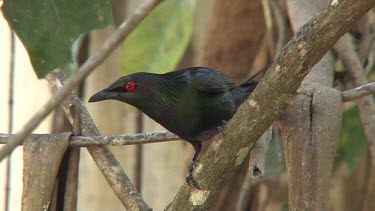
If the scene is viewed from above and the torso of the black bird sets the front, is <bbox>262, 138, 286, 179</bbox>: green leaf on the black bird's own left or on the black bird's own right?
on the black bird's own right

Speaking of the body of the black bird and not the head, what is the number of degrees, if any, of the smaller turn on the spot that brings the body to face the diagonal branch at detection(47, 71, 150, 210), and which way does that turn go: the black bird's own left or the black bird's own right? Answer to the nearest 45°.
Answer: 0° — it already faces it

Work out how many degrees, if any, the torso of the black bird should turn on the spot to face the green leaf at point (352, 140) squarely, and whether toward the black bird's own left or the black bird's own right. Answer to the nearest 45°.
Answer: approximately 135° to the black bird's own right

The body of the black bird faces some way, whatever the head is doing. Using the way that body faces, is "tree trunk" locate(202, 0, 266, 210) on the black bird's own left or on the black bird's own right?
on the black bird's own right

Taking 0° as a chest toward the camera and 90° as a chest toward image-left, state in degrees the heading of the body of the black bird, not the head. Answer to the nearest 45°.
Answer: approximately 90°
